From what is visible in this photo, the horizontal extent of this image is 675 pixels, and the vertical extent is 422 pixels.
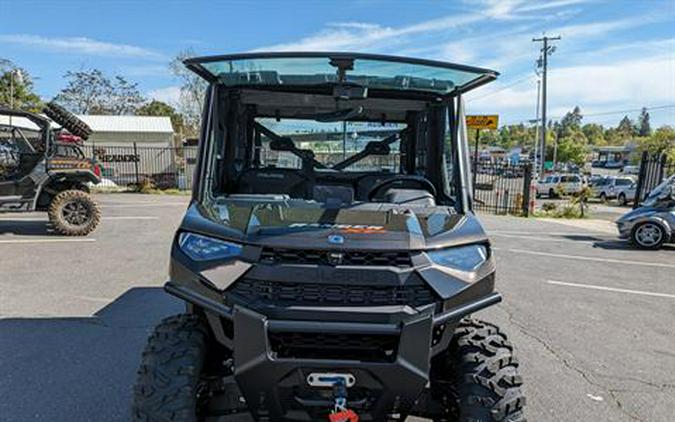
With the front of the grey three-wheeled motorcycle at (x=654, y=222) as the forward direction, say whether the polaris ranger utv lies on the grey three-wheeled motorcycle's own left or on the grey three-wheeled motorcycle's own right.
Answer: on the grey three-wheeled motorcycle's own left

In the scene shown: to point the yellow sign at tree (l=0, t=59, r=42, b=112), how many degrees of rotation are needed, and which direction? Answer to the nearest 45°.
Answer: approximately 90° to its right

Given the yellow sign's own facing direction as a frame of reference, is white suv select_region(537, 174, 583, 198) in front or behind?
behind

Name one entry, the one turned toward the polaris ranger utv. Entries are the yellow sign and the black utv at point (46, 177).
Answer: the yellow sign

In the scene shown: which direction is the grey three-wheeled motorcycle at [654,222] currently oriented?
to the viewer's left

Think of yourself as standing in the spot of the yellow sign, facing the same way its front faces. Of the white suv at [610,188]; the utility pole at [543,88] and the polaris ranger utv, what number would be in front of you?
1

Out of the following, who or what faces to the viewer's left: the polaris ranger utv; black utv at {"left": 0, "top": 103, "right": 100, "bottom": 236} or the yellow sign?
the black utv

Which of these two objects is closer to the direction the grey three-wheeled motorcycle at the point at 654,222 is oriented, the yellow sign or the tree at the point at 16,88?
the tree

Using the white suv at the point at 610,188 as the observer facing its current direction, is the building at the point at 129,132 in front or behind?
in front

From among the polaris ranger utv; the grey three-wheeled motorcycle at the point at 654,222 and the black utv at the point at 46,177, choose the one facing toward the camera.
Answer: the polaris ranger utv

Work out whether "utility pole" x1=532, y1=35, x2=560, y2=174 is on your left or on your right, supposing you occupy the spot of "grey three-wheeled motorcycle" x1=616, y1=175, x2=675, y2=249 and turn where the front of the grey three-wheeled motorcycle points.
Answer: on your right

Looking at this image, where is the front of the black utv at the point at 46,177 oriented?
to the viewer's left

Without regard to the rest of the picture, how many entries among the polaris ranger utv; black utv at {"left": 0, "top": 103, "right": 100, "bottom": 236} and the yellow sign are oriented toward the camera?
2

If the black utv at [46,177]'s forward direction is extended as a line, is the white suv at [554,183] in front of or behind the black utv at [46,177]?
behind
